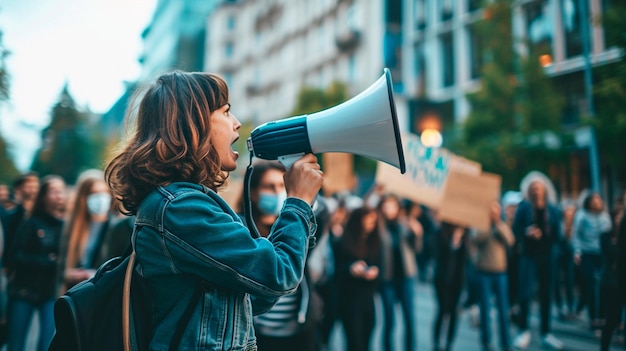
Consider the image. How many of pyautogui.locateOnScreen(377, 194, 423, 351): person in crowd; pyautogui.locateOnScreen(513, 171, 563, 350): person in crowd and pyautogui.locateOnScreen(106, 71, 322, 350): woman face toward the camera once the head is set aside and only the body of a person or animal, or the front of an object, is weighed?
2

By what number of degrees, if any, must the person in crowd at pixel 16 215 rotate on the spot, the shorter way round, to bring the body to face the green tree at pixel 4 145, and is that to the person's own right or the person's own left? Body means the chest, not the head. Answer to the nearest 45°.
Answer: approximately 135° to the person's own left

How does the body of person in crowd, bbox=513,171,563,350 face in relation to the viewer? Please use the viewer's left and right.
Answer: facing the viewer

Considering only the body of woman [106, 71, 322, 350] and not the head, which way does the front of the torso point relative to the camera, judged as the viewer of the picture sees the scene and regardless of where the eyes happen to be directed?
to the viewer's right

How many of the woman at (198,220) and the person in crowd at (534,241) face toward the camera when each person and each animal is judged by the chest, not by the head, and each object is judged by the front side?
1

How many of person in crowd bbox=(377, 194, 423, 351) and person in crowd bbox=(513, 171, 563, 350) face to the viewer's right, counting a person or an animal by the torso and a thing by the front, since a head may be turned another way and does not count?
0

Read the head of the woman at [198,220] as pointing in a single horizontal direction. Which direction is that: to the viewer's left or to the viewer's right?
to the viewer's right

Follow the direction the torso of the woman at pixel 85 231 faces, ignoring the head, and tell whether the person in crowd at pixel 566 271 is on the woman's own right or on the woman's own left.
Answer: on the woman's own left

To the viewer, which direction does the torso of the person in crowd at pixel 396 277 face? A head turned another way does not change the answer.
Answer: toward the camera

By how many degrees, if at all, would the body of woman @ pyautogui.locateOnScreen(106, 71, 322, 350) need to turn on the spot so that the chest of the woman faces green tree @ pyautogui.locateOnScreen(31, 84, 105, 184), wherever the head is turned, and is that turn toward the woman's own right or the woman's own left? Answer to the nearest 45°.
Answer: approximately 90° to the woman's own left

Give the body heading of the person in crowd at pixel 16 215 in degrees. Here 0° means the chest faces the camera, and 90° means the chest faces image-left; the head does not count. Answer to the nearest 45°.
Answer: approximately 315°

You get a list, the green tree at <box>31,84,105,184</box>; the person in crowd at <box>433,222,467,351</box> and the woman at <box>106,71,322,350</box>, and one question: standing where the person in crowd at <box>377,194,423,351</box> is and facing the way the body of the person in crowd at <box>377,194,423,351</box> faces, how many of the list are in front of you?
1

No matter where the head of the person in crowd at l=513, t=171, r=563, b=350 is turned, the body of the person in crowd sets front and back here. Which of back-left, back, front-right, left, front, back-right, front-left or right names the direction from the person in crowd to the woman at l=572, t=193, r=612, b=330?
back-left
